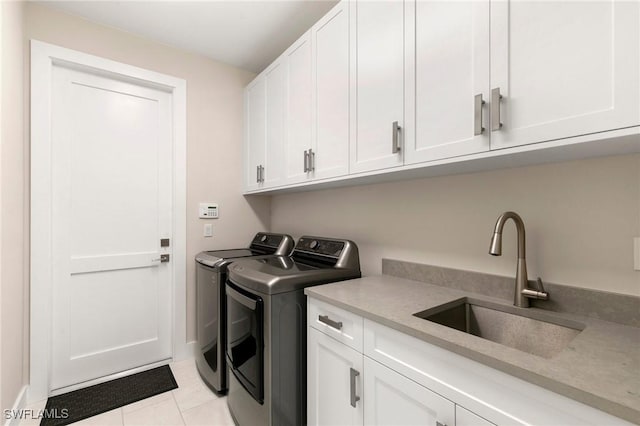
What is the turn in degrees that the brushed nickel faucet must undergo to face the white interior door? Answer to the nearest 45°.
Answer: approximately 45° to its right

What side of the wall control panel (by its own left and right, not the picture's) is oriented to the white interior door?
right

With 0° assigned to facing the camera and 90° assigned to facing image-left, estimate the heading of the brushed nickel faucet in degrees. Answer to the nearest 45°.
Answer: approximately 45°

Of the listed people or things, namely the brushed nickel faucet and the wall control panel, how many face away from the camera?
0

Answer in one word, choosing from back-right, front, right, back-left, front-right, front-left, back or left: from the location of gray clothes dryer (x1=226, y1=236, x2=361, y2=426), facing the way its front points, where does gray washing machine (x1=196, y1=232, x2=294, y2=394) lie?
right

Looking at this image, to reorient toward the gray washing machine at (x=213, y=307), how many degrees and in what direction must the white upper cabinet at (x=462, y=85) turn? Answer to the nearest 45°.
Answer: approximately 45° to its right

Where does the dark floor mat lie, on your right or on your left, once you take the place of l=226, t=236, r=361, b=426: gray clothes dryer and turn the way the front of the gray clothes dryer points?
on your right

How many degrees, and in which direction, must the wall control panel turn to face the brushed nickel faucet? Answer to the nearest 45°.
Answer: approximately 45° to its left

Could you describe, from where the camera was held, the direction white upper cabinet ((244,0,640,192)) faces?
facing the viewer and to the left of the viewer

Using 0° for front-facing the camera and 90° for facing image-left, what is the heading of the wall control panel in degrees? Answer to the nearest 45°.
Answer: approximately 0°

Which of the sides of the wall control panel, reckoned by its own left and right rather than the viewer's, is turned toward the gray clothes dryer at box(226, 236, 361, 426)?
front

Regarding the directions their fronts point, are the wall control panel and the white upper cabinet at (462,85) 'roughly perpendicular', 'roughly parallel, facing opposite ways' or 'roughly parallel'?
roughly perpendicular
